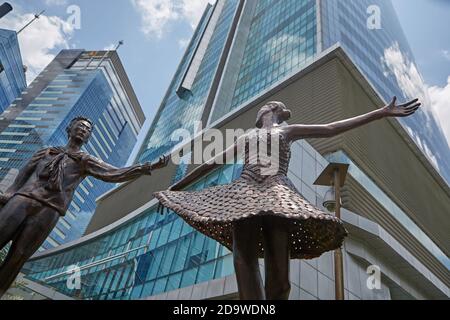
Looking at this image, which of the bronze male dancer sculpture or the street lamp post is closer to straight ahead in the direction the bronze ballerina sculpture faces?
the bronze male dancer sculpture

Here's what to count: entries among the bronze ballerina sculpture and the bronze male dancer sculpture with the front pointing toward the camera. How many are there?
2

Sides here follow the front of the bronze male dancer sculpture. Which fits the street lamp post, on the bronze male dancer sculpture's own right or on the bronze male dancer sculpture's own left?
on the bronze male dancer sculpture's own left

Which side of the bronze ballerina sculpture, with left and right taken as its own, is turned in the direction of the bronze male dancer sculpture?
right

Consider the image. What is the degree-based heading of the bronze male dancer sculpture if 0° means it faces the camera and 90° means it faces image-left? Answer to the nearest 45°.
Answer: approximately 0°

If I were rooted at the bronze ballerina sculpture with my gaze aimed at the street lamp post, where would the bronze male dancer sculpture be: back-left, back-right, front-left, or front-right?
back-left
